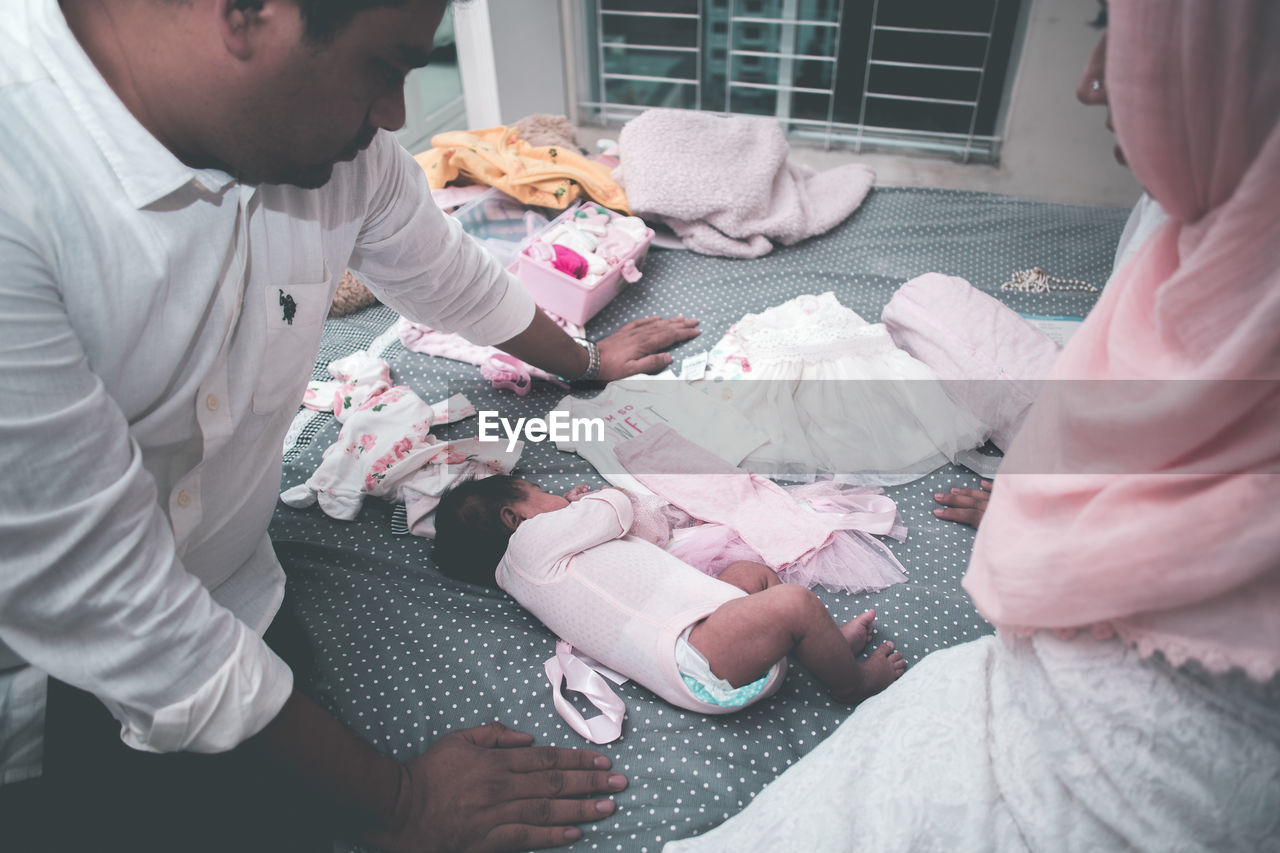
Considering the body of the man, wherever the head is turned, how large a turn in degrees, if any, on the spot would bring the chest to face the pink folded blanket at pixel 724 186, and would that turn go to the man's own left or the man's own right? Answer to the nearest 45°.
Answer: approximately 90° to the man's own left

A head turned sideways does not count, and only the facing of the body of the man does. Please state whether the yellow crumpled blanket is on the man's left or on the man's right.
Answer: on the man's left

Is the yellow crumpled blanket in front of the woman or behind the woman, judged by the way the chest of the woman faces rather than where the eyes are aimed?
in front

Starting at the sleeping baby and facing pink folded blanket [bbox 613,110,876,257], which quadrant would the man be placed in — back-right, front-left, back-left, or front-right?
back-left

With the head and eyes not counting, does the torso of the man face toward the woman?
yes

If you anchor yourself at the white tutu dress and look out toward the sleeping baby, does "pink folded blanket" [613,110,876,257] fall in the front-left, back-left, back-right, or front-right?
back-right

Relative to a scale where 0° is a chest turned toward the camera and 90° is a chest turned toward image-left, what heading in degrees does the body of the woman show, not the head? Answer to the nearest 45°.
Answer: approximately 135°

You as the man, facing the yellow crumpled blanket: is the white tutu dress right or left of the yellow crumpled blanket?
right

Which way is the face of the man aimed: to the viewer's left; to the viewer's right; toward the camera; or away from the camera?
to the viewer's right

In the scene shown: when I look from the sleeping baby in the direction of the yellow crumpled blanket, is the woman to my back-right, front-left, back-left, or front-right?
back-right

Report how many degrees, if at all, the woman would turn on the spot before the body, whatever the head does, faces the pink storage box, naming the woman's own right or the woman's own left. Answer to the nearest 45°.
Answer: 0° — they already face it

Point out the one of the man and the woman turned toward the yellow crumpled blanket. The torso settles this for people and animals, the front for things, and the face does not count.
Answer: the woman
